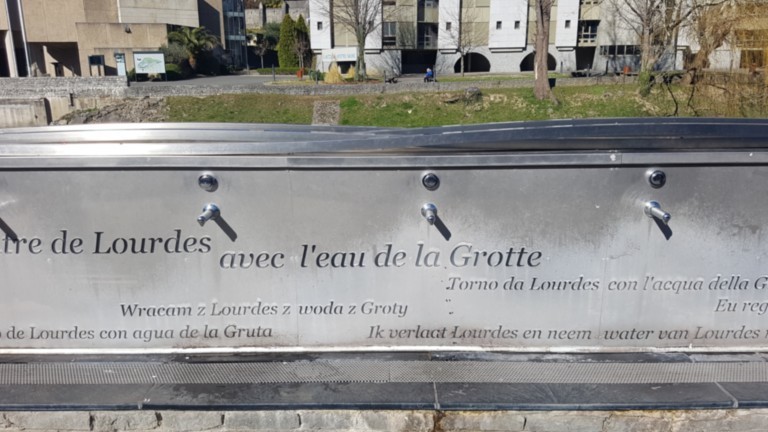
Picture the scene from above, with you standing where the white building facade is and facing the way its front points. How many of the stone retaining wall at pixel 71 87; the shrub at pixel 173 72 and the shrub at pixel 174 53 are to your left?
0

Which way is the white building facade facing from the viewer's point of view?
toward the camera

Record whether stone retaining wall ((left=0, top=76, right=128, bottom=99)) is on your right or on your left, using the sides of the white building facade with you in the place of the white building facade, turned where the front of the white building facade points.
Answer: on your right

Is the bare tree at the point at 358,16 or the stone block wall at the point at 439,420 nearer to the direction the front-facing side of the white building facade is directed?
the stone block wall

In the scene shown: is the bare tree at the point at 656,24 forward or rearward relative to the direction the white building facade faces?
forward

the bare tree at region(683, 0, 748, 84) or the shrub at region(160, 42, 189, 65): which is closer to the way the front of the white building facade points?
the bare tree

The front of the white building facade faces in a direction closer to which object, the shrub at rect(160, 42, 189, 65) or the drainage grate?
the drainage grate

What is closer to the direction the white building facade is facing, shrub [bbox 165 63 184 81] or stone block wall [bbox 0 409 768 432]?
the stone block wall

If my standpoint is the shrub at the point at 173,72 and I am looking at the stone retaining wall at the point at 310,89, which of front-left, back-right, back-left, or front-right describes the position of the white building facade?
front-left

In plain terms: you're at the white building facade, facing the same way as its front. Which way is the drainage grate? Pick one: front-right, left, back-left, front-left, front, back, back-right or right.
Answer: front

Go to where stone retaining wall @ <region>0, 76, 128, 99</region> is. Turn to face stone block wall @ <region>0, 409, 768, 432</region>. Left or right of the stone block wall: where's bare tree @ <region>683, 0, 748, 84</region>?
left

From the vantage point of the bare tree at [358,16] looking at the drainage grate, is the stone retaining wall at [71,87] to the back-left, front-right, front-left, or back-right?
front-right

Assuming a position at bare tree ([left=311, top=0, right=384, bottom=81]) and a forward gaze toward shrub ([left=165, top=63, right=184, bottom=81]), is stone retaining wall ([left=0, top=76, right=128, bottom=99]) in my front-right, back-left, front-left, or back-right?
front-left

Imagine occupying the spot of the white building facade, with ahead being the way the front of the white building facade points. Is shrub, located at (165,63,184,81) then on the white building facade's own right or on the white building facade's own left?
on the white building facade's own right

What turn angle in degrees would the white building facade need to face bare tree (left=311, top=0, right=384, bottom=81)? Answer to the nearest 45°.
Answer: approximately 45° to its right

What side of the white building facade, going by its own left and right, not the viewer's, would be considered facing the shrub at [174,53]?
right
